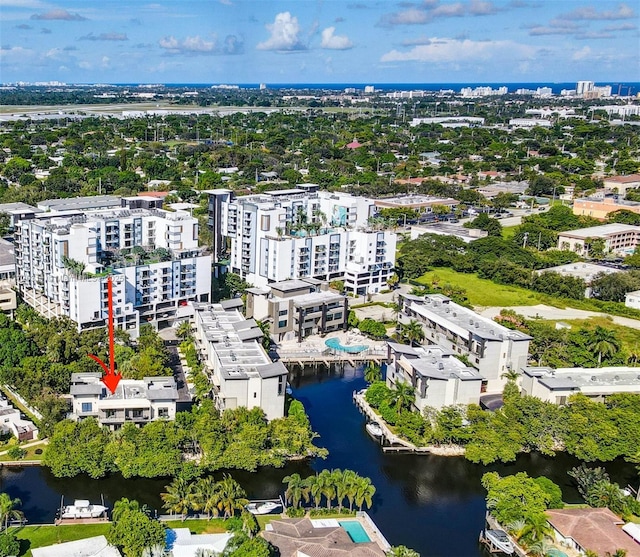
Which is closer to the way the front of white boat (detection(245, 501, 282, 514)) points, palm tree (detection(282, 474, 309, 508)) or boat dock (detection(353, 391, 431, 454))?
the palm tree

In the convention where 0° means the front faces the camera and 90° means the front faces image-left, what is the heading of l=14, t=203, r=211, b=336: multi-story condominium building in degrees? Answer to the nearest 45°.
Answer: approximately 0°

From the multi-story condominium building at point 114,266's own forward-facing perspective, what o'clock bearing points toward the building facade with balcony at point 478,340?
The building facade with balcony is roughly at 10 o'clock from the multi-story condominium building.

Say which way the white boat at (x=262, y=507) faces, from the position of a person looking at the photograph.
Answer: facing to the right of the viewer

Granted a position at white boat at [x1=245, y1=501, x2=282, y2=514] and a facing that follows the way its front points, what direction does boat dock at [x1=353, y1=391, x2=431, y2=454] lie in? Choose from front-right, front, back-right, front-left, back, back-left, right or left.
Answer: front-left

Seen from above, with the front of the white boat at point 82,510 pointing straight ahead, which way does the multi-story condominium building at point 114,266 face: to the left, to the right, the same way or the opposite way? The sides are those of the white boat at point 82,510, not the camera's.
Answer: to the right

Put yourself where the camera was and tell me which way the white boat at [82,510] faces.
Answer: facing to the right of the viewer

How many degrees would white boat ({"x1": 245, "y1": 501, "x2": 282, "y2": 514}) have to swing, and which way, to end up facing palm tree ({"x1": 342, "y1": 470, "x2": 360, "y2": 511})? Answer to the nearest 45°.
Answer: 0° — it already faces it

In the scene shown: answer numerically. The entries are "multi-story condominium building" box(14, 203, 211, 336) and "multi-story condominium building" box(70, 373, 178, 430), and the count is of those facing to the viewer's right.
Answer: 0

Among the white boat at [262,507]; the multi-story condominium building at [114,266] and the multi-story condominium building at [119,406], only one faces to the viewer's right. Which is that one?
the white boat

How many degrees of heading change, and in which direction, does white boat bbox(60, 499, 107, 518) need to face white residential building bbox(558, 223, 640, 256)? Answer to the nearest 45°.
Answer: approximately 45° to its left

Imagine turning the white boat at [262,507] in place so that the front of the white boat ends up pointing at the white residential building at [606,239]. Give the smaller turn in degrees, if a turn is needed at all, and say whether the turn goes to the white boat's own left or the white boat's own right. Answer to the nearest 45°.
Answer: approximately 45° to the white boat's own left

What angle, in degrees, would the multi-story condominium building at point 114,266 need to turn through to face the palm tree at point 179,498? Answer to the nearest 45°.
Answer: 0° — it already faces it

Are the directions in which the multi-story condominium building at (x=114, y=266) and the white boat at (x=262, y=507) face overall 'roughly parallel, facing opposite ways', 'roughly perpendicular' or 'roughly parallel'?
roughly perpendicular
